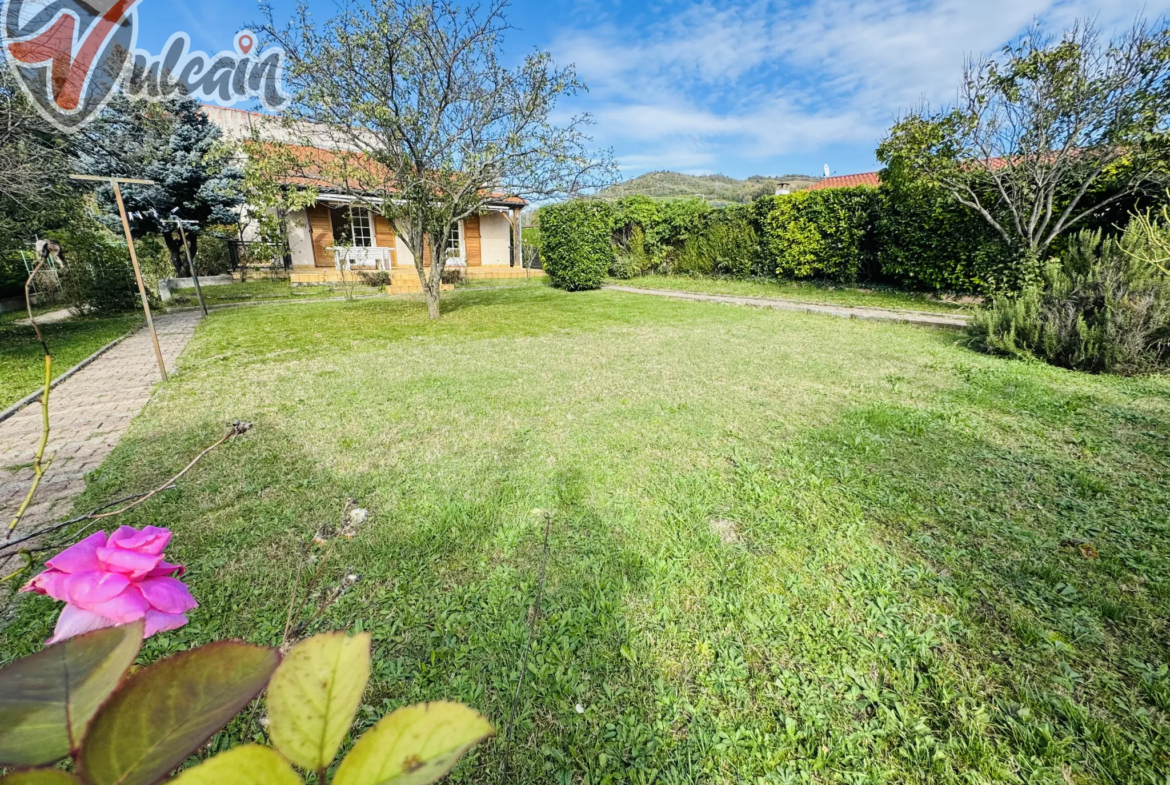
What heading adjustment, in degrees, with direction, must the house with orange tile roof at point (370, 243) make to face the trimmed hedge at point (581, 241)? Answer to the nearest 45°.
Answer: approximately 45° to its left

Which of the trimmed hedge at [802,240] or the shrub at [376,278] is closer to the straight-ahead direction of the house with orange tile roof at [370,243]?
the shrub

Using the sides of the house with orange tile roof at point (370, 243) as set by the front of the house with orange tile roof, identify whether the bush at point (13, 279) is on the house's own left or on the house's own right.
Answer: on the house's own right

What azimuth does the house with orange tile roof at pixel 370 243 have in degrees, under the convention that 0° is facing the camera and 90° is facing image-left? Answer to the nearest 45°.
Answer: approximately 0°

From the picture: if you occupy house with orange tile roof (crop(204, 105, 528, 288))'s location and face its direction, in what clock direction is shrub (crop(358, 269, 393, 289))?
The shrub is roughly at 12 o'clock from the house with orange tile roof.

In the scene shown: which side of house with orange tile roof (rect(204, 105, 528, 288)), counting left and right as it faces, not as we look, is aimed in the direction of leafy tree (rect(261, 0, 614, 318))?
front

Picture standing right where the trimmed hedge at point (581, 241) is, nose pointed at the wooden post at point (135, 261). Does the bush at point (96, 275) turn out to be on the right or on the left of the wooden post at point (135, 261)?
right

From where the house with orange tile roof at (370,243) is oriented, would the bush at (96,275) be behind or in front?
in front

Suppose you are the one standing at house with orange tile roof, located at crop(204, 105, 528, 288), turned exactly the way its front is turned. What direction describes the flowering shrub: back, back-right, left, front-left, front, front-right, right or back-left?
front

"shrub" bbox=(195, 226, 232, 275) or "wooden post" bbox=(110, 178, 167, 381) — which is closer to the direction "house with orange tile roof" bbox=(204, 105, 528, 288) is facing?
the wooden post

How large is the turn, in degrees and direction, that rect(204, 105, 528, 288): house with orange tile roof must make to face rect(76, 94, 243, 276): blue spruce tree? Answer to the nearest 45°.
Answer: approximately 90° to its right

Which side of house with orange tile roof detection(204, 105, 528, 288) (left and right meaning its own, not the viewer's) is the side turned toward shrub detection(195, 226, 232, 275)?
right

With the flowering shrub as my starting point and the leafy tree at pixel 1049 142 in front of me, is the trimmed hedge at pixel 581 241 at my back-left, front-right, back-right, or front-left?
front-left

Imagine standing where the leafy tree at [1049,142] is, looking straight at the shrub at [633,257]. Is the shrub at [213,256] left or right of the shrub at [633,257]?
left

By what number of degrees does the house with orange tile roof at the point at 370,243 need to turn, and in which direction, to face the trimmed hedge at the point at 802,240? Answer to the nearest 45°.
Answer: approximately 45° to its left

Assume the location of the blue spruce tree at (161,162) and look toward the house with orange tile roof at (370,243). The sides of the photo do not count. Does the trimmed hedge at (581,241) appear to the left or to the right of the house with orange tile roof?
right
